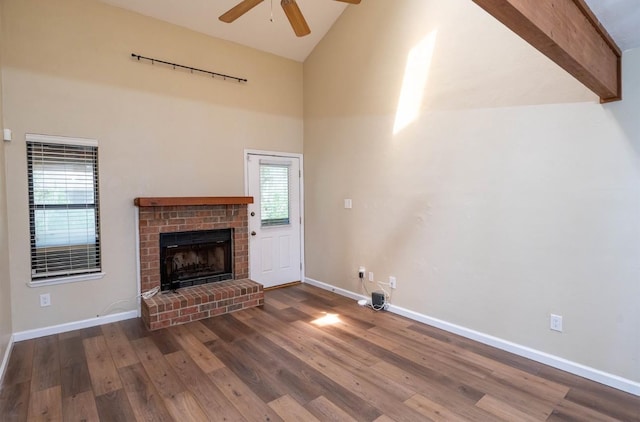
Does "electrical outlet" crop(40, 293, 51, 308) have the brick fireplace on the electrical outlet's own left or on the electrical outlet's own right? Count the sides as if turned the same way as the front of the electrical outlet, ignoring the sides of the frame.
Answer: on the electrical outlet's own left

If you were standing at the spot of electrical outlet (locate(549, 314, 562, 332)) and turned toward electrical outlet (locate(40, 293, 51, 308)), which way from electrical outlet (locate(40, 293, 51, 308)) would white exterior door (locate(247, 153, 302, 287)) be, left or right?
right

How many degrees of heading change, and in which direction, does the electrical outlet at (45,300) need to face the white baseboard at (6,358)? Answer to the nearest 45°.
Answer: approximately 45° to its right

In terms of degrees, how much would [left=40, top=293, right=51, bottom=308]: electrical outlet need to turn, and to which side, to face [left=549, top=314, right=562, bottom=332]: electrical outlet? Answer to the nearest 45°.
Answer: approximately 45° to its left

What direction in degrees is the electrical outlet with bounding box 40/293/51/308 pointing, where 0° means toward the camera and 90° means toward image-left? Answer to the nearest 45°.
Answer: approximately 0°

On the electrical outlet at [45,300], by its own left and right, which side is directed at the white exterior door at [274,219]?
left
